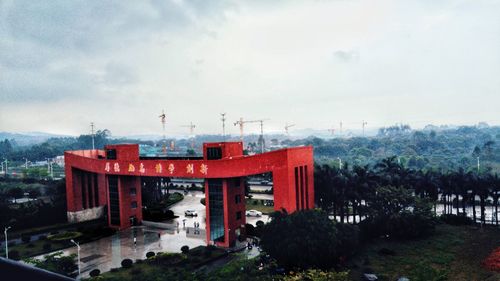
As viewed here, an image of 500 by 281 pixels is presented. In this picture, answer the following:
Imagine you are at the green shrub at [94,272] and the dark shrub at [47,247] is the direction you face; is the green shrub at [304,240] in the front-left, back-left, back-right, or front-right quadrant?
back-right

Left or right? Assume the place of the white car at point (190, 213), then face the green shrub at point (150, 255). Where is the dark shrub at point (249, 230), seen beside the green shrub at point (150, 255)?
left

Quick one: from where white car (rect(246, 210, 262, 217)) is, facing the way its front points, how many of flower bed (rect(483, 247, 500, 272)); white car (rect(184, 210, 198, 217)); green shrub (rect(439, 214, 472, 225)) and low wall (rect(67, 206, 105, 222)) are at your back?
2

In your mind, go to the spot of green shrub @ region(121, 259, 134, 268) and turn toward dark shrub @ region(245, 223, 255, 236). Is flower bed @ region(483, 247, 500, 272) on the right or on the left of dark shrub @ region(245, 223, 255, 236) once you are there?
right

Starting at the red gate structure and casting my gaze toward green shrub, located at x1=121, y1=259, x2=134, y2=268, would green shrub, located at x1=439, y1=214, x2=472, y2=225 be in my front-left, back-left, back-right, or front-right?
back-left
